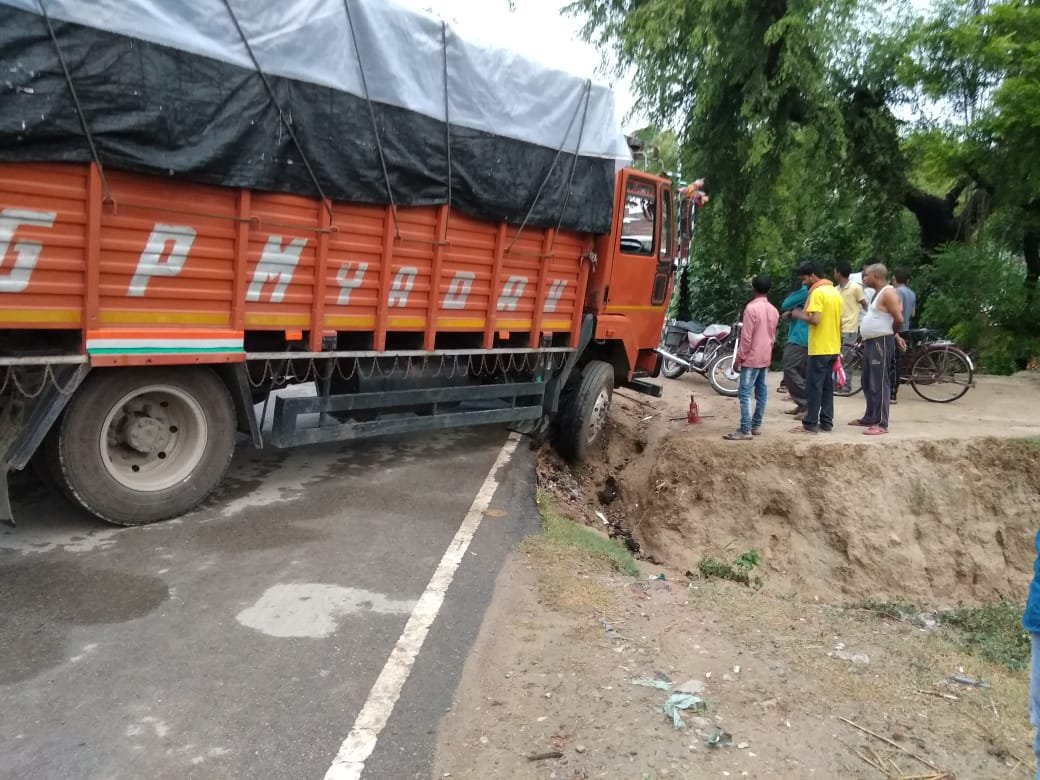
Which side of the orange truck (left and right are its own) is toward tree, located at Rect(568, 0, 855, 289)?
front

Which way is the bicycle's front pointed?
to the viewer's left

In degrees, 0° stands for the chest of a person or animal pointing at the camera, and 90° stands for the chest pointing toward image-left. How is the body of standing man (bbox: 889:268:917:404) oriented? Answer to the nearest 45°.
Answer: approximately 90°

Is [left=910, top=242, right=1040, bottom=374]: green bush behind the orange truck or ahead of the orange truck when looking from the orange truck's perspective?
ahead

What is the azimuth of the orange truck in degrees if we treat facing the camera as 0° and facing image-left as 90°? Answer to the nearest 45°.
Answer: approximately 225°

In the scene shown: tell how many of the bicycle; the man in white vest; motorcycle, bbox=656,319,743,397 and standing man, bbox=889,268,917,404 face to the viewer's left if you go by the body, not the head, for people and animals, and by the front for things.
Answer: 3

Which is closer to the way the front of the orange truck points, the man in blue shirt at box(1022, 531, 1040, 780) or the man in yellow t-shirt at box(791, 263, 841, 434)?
the man in yellow t-shirt

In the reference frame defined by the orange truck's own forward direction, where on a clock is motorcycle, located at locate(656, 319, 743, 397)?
The motorcycle is roughly at 12 o'clock from the orange truck.

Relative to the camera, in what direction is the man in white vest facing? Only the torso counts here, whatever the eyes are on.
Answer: to the viewer's left

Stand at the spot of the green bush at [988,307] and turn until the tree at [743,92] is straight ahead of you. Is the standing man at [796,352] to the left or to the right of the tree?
left

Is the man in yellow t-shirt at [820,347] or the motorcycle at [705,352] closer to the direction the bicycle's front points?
the motorcycle

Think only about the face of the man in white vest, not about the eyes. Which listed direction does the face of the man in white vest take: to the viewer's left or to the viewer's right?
to the viewer's left
